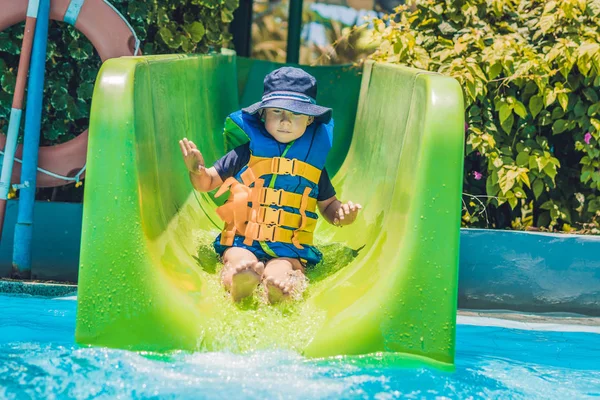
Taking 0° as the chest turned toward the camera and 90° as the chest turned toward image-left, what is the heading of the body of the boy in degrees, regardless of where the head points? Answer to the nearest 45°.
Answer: approximately 0°

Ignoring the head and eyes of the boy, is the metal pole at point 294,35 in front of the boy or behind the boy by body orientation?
behind

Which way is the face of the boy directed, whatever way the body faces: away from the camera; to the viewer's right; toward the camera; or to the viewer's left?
toward the camera

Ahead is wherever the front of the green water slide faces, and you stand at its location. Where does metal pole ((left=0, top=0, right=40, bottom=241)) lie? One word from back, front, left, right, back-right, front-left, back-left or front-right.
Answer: back-right

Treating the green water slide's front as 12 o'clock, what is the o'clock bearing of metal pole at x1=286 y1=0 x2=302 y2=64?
The metal pole is roughly at 6 o'clock from the green water slide.

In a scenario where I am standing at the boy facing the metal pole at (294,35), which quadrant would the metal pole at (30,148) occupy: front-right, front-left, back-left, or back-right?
front-left

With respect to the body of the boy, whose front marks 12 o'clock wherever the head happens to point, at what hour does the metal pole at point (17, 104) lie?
The metal pole is roughly at 4 o'clock from the boy.

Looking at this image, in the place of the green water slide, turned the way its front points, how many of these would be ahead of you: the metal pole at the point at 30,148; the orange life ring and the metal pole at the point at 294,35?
0

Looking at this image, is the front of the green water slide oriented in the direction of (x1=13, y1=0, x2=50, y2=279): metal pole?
no

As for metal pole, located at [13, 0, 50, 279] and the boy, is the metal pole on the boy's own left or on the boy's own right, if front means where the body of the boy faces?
on the boy's own right

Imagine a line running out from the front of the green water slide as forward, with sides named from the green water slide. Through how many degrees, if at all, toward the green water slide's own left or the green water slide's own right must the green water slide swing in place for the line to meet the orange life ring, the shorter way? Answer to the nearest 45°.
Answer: approximately 135° to the green water slide's own right
